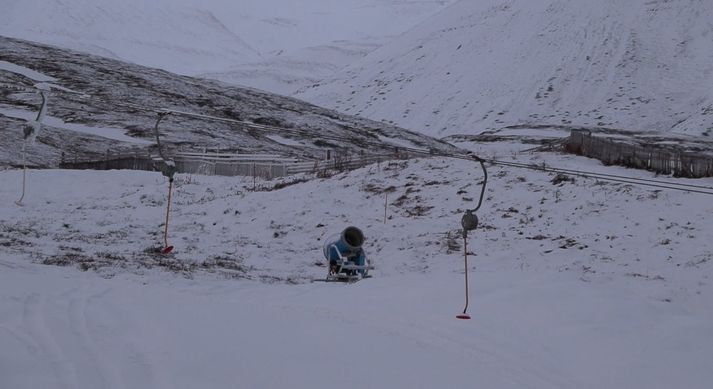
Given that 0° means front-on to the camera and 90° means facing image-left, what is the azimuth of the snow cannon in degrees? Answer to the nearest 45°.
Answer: approximately 315°
